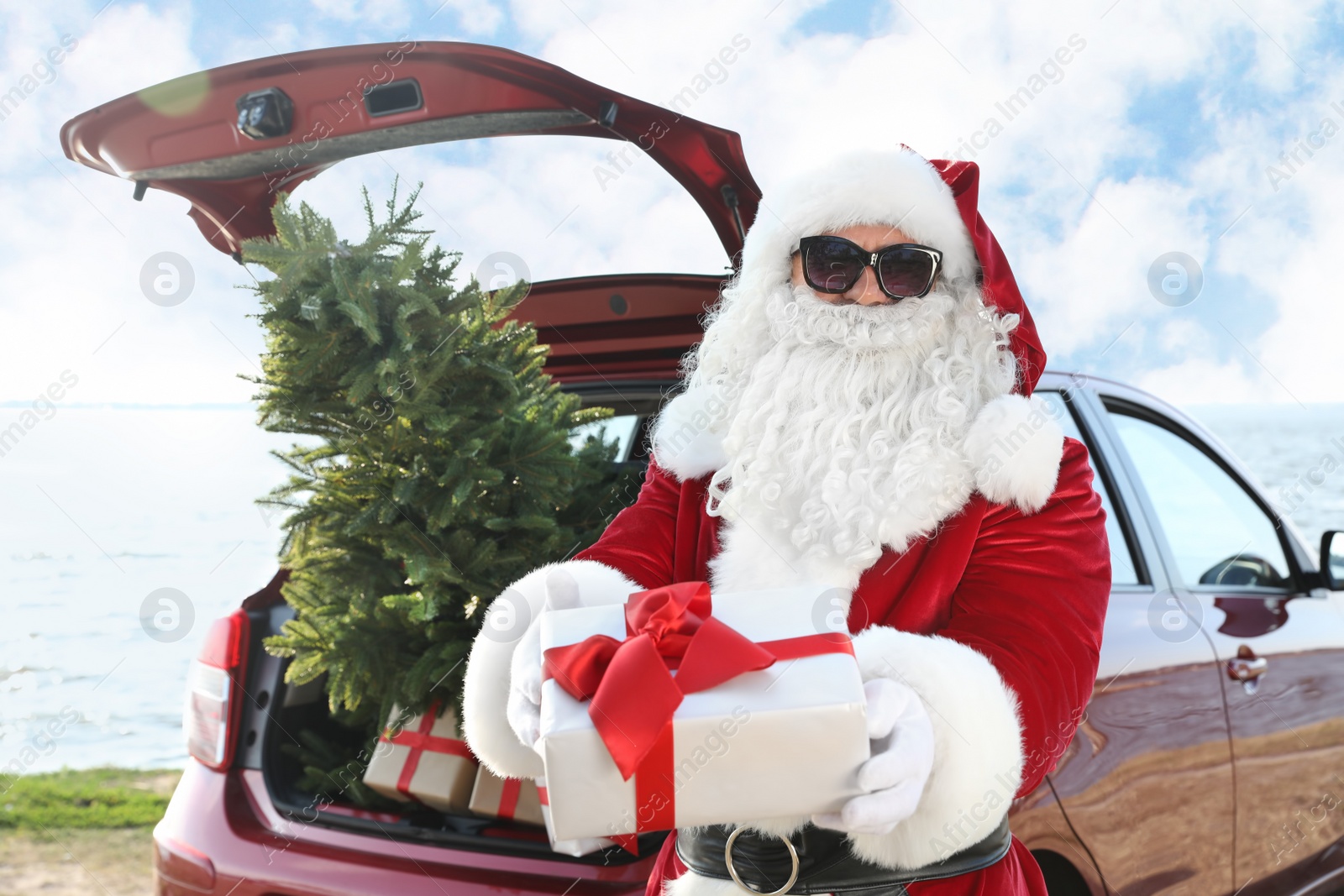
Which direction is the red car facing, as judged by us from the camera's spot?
facing away from the viewer and to the right of the viewer

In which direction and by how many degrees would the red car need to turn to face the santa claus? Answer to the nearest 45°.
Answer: approximately 135° to its right
